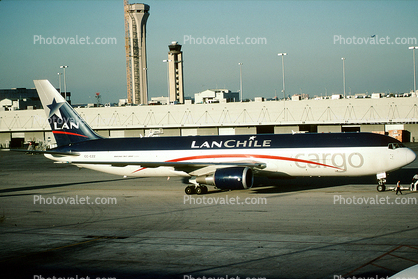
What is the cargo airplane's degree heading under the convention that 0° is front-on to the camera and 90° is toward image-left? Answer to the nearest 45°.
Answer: approximately 270°
